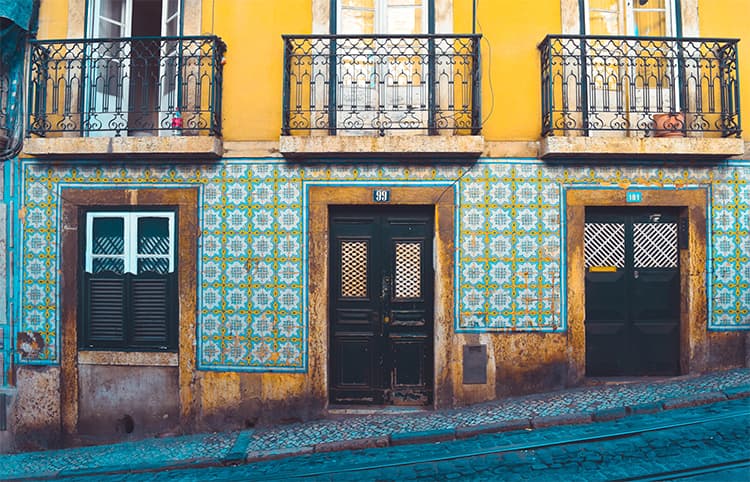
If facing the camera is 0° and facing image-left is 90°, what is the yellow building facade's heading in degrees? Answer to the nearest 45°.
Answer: approximately 0°

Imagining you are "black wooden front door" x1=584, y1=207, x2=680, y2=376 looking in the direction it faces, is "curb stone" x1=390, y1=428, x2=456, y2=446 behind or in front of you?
in front

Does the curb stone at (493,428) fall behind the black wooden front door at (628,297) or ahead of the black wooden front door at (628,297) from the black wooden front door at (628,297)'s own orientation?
ahead

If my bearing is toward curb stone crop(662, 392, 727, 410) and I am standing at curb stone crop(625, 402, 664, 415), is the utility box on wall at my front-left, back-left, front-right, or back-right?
back-left

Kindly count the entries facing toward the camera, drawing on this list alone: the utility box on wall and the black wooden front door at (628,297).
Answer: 2
